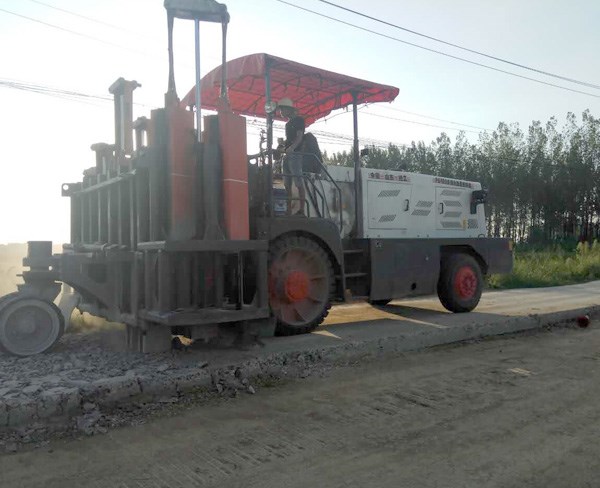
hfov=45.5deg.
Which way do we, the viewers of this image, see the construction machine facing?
facing away from the viewer and to the right of the viewer
